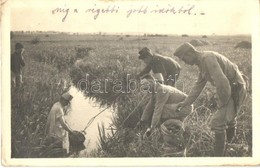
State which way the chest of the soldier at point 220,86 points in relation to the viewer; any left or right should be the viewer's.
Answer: facing to the left of the viewer
